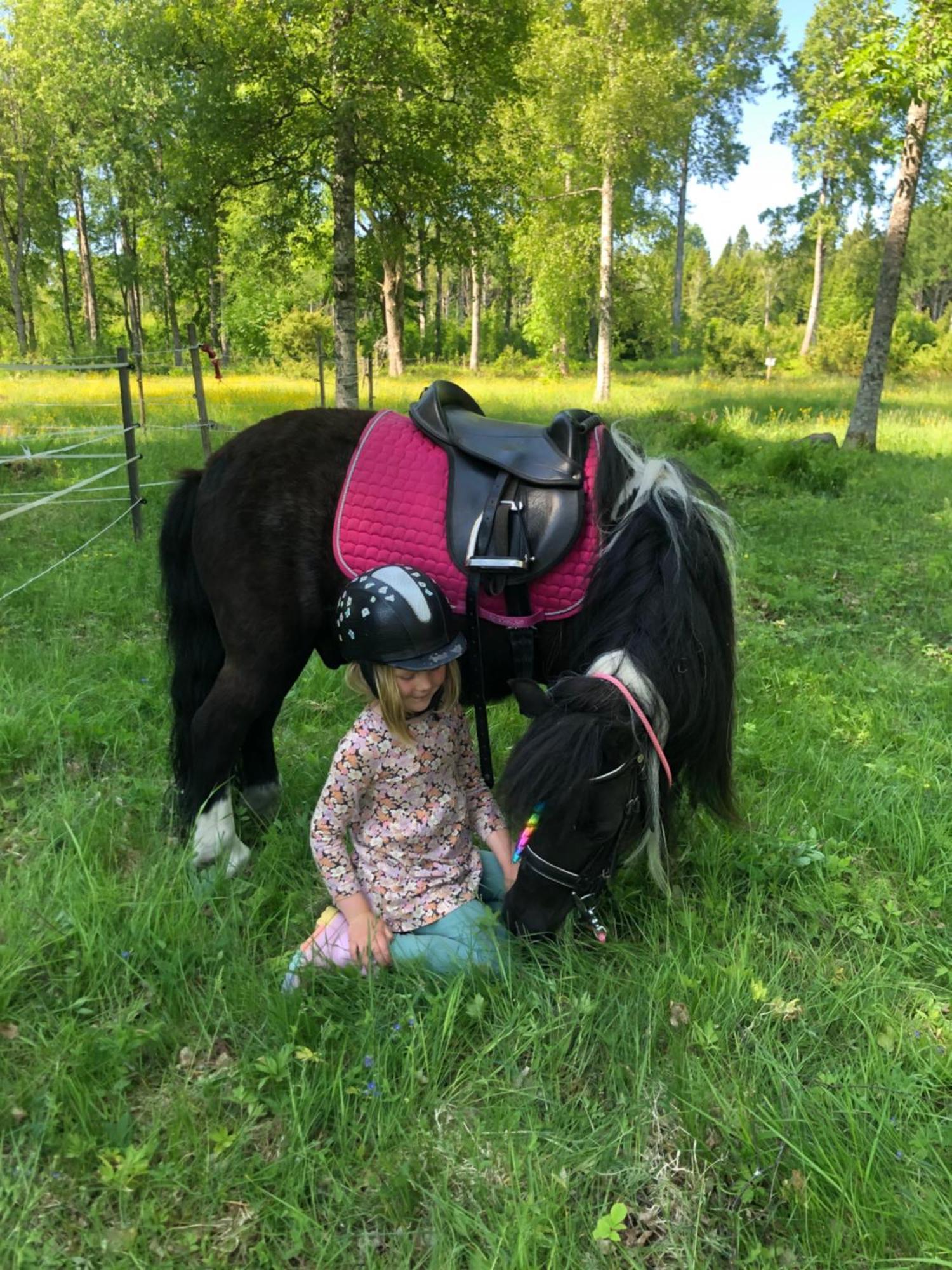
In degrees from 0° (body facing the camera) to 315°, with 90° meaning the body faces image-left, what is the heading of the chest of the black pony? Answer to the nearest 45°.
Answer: approximately 270°

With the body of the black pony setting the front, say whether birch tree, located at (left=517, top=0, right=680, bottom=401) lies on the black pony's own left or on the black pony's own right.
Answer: on the black pony's own left

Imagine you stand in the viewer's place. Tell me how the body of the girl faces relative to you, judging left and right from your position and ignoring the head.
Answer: facing the viewer and to the right of the viewer

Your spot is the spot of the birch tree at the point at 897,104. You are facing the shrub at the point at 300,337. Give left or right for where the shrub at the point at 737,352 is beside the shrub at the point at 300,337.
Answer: right

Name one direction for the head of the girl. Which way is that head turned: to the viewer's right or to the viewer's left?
to the viewer's right

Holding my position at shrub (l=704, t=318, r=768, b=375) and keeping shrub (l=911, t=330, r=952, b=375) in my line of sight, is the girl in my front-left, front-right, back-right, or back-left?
back-right

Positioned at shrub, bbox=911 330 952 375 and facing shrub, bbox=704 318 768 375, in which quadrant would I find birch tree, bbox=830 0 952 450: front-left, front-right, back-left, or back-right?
front-left

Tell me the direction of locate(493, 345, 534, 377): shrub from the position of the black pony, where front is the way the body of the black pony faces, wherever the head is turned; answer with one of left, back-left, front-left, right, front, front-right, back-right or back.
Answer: left

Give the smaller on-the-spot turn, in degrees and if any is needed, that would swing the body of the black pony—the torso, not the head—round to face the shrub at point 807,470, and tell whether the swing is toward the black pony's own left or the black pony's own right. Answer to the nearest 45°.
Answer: approximately 45° to the black pony's own left

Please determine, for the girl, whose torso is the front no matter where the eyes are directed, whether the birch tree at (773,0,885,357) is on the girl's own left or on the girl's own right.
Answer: on the girl's own left

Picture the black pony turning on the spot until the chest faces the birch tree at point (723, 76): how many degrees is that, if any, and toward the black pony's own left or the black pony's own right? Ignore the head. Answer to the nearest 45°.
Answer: approximately 90° to the black pony's own left

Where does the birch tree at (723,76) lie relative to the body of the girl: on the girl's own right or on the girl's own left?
on the girl's own left

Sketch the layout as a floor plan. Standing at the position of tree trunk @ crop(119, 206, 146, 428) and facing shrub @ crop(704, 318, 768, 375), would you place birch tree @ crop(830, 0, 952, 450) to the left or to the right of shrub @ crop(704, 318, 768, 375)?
right

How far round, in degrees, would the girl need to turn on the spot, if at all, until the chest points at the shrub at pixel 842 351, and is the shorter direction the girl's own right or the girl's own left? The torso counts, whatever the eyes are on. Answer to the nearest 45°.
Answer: approximately 90° to the girl's own left
